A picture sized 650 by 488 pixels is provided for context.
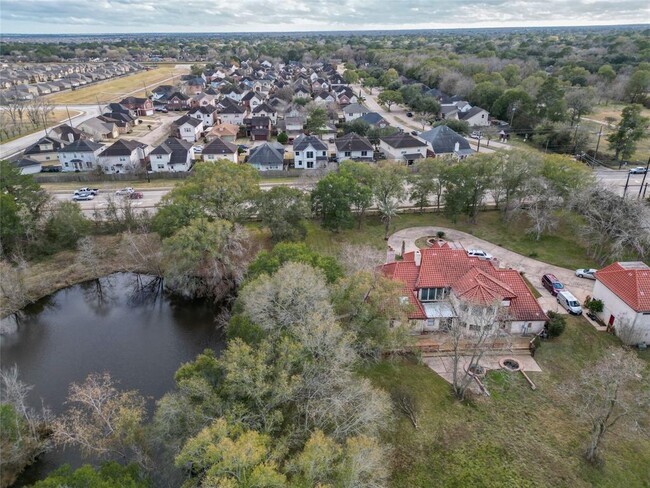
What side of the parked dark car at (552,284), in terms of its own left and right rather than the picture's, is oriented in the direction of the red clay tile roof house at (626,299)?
front

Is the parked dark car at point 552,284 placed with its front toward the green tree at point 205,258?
no

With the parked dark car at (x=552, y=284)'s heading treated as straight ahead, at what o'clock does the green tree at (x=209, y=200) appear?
The green tree is roughly at 4 o'clock from the parked dark car.

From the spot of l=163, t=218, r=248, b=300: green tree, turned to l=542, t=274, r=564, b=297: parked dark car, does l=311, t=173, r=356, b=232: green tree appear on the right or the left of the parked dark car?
left

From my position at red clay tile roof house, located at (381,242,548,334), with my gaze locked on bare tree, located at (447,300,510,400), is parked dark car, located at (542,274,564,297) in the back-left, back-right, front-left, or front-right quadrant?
back-left

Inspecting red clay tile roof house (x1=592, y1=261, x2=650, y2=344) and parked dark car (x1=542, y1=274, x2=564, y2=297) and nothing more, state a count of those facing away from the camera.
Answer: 0

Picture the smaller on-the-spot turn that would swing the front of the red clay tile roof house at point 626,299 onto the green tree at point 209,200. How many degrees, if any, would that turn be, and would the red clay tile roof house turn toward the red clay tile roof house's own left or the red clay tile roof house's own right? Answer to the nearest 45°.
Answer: approximately 45° to the red clay tile roof house's own right

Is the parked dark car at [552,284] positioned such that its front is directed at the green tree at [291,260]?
no

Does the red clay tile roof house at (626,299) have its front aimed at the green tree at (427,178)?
no

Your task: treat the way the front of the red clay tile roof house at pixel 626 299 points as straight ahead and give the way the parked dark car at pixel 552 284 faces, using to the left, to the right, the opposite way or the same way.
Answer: to the left

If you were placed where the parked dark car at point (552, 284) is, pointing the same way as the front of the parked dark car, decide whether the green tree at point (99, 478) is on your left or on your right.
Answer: on your right

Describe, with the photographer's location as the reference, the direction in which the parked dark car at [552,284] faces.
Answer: facing the viewer and to the right of the viewer

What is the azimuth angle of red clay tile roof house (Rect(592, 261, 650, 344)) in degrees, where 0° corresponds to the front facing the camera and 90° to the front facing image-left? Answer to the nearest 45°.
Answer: approximately 45°

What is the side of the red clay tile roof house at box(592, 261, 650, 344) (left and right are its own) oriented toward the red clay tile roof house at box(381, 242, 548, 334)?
front

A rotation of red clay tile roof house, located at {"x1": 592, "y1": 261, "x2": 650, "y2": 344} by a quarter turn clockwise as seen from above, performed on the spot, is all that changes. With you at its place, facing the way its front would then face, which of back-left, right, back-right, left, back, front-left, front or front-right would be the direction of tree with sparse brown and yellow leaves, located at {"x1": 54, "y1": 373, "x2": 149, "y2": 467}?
left

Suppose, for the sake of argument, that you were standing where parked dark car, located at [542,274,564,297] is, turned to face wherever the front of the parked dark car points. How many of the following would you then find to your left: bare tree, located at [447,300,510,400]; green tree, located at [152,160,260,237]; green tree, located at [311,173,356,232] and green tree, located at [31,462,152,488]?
0

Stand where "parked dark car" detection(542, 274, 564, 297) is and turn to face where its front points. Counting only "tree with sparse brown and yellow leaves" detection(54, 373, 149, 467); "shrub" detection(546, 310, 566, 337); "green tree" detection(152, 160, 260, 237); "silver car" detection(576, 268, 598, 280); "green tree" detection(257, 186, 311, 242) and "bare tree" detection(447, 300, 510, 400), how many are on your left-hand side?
1
